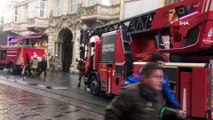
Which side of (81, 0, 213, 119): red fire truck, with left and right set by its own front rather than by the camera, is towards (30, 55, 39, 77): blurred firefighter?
front

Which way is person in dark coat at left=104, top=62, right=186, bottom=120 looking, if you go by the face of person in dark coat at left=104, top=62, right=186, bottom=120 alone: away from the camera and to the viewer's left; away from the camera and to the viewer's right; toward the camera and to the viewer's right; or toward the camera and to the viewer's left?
toward the camera and to the viewer's right

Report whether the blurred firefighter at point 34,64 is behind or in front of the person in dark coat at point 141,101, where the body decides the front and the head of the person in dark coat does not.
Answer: behind

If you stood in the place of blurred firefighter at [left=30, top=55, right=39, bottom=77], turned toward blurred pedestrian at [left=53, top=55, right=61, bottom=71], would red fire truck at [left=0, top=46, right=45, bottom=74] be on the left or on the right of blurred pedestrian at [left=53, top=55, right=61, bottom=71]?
left

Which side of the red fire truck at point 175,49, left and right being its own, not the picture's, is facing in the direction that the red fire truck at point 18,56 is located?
front

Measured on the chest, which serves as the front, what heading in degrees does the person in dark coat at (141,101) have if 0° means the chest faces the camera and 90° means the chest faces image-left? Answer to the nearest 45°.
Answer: approximately 315°

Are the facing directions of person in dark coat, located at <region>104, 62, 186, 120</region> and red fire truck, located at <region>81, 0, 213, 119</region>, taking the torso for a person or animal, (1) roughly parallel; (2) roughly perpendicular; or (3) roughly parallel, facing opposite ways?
roughly parallel, facing opposite ways

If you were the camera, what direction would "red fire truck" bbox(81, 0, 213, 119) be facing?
facing away from the viewer and to the left of the viewer

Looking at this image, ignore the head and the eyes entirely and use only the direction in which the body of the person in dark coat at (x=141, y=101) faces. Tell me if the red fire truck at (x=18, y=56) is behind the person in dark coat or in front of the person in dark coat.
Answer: behind

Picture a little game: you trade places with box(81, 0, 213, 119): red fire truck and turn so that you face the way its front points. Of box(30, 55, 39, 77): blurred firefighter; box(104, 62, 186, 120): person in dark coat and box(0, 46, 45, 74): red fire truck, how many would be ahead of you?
2
